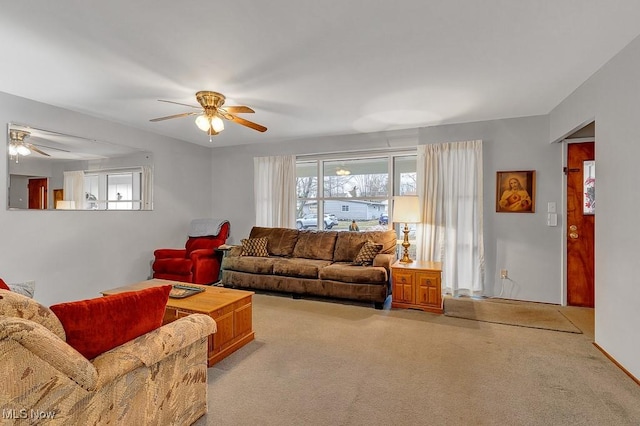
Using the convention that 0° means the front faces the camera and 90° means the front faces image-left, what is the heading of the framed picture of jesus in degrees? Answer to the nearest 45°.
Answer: approximately 0°

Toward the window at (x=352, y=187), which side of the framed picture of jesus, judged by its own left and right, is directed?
right

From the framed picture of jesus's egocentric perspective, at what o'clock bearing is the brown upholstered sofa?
The brown upholstered sofa is roughly at 2 o'clock from the framed picture of jesus.

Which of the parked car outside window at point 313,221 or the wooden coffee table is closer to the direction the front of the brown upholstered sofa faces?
the wooden coffee table

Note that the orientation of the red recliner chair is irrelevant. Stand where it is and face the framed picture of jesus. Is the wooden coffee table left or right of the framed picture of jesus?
right

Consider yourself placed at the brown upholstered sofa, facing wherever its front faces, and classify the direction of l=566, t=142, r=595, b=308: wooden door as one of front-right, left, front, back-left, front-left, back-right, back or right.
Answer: back-left

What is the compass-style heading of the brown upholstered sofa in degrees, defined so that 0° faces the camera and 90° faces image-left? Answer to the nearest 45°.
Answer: approximately 45°

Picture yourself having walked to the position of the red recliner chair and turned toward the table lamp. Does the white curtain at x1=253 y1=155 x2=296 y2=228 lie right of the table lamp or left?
left

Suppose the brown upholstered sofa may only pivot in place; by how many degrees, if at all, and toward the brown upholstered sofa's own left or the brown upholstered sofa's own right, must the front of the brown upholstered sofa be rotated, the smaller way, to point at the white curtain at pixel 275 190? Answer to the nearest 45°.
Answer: approximately 90° to the brown upholstered sofa's own right
